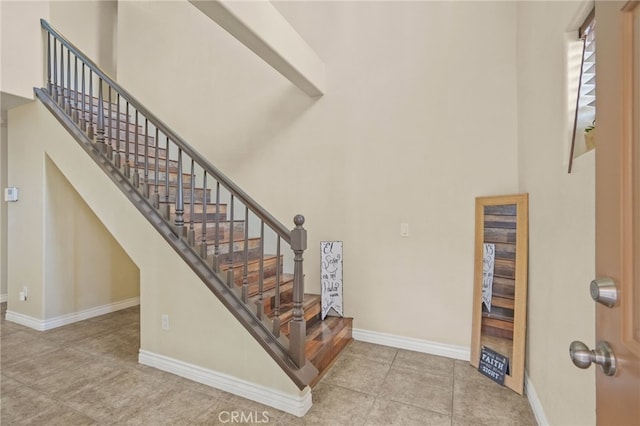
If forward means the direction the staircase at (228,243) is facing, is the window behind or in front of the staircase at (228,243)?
in front

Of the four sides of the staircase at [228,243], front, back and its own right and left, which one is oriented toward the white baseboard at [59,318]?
back

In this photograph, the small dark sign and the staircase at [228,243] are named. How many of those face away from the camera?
0

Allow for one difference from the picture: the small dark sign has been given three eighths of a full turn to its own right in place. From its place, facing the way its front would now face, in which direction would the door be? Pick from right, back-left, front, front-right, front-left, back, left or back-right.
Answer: back

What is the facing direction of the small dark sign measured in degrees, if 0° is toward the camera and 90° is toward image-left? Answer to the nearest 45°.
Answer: approximately 45°

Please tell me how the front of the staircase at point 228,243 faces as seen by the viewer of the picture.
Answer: facing the viewer and to the right of the viewer
